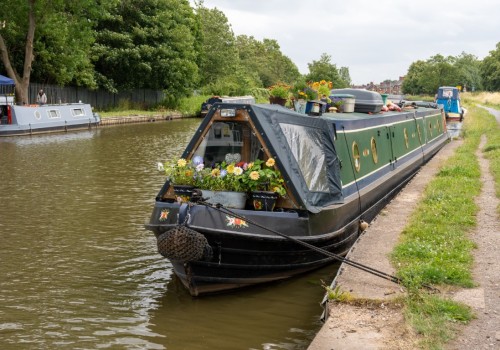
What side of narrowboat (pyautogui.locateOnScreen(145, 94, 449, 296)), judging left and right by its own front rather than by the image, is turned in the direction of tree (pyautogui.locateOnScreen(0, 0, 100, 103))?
right

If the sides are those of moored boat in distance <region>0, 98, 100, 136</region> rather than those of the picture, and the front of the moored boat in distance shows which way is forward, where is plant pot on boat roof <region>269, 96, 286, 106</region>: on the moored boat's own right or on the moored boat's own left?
on the moored boat's own right

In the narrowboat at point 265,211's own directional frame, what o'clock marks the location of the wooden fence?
The wooden fence is roughly at 4 o'clock from the narrowboat.

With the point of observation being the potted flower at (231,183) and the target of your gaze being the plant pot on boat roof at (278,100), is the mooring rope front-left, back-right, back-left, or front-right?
back-right

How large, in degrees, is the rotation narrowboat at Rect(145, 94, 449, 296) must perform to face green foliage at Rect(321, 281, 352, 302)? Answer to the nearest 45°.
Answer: approximately 45° to its left

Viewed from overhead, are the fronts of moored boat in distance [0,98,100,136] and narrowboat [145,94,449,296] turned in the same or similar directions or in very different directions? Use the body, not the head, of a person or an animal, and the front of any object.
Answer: very different directions

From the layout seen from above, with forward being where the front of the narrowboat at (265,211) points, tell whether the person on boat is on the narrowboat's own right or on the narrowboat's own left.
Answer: on the narrowboat's own right

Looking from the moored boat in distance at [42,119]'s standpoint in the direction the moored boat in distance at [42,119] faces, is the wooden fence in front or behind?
in front

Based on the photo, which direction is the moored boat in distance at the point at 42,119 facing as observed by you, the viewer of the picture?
facing away from the viewer and to the right of the viewer

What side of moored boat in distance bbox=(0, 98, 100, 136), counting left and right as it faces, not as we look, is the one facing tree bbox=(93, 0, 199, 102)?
front

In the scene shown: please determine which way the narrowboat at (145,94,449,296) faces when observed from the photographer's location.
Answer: facing the viewer and to the left of the viewer

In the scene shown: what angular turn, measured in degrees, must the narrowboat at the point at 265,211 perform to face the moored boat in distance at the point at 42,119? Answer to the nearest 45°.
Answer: approximately 90° to its right
